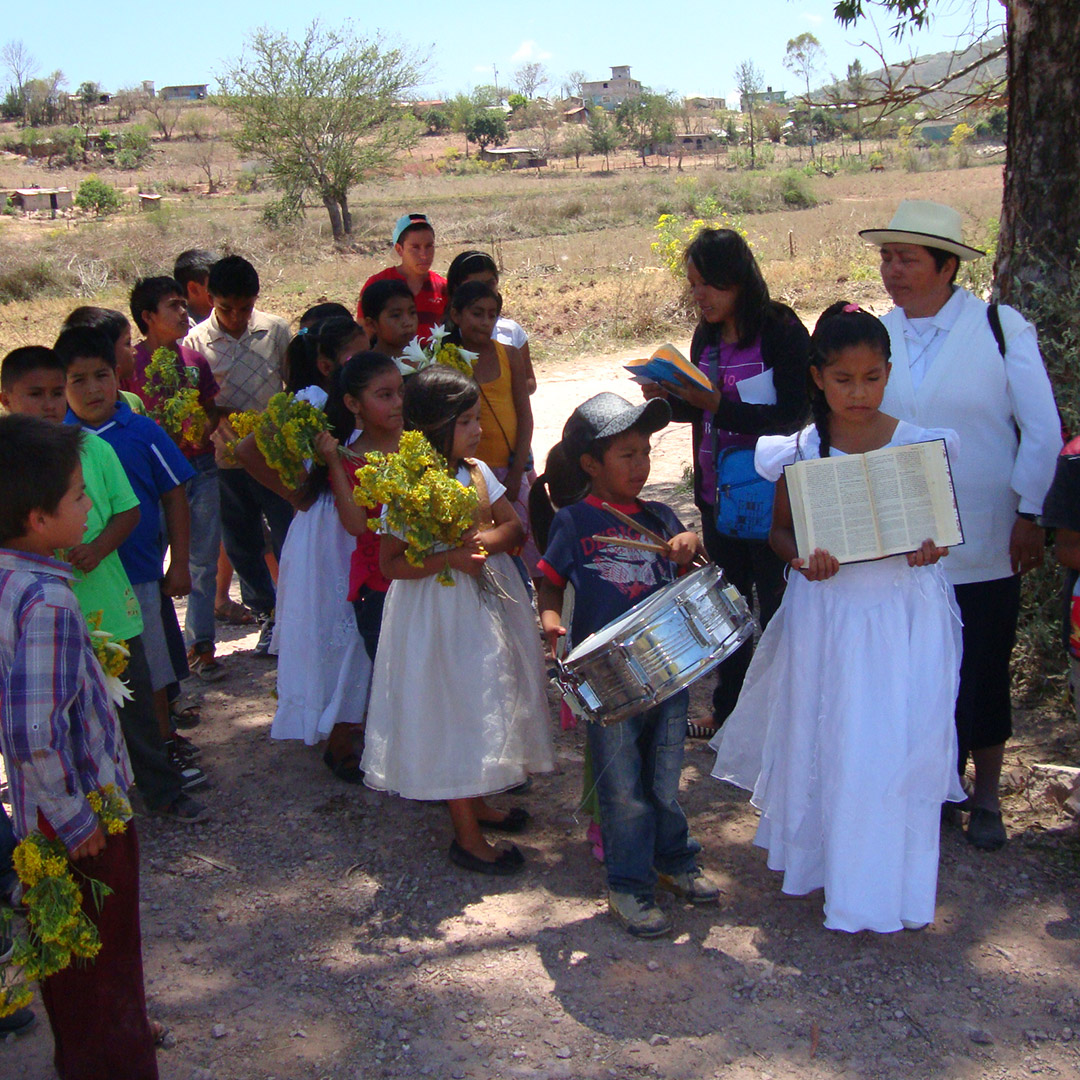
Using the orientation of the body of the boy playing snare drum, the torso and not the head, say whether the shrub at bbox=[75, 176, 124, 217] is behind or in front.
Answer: behind

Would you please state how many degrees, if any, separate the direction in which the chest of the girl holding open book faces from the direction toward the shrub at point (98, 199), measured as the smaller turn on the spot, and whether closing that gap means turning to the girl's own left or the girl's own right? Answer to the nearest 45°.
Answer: approximately 135° to the girl's own right

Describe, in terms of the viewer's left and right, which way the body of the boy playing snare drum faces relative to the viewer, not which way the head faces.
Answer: facing the viewer and to the right of the viewer

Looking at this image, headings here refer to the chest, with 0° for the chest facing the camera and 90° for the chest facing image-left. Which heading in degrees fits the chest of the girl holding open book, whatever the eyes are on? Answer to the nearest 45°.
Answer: approximately 0°

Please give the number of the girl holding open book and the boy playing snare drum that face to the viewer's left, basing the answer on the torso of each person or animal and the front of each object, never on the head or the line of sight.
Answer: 0

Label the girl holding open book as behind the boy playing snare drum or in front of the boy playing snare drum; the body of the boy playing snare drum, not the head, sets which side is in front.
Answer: in front

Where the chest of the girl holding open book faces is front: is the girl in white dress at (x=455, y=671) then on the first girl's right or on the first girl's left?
on the first girl's right

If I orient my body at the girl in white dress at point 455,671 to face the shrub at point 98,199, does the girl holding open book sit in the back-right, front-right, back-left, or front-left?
back-right

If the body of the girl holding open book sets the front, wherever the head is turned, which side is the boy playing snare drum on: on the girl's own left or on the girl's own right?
on the girl's own right
